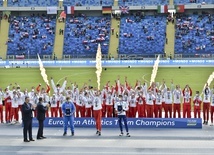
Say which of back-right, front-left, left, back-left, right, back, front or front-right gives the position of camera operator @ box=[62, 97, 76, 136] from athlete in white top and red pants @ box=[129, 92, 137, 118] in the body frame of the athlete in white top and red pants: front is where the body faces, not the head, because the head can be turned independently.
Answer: front-right

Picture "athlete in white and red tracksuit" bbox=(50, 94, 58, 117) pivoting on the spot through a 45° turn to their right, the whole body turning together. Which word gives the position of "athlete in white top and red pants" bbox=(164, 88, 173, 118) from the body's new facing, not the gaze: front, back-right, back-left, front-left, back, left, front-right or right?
back-left

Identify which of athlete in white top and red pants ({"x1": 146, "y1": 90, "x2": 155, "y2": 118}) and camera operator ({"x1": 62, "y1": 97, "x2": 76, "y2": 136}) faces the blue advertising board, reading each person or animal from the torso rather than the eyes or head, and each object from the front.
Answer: the athlete in white top and red pants

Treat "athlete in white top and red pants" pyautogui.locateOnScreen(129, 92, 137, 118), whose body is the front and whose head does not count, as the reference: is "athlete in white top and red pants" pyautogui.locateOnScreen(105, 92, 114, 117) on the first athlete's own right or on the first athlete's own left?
on the first athlete's own right

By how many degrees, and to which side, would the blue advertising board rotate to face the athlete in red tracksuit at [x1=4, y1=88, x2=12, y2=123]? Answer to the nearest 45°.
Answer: approximately 90° to its right

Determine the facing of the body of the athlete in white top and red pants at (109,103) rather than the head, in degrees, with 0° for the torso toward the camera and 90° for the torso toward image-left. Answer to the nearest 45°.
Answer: approximately 0°

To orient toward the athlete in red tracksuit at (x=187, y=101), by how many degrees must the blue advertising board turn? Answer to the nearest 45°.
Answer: approximately 135° to its left
